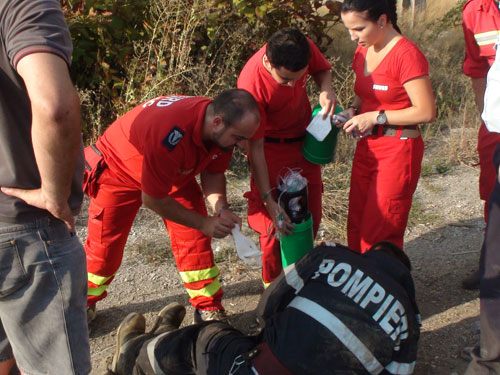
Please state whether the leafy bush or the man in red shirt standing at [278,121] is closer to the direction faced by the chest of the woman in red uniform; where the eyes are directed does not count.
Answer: the man in red shirt standing

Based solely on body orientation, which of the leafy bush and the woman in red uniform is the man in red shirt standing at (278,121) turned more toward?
the woman in red uniform

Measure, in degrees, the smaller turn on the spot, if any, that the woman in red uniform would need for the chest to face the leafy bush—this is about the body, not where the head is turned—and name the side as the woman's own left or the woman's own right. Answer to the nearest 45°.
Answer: approximately 90° to the woman's own right

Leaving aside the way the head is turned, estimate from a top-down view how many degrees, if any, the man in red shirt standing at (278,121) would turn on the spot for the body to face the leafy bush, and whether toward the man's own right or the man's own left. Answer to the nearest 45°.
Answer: approximately 180°

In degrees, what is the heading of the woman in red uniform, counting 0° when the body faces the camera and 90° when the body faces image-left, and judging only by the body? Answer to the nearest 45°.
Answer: approximately 45°

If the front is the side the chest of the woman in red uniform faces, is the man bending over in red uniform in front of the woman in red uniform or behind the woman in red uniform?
in front

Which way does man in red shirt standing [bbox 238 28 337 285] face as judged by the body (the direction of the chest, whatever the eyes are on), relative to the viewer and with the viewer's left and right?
facing the viewer and to the right of the viewer

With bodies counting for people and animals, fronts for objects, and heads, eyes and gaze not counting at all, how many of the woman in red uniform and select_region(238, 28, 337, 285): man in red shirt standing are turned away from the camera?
0
